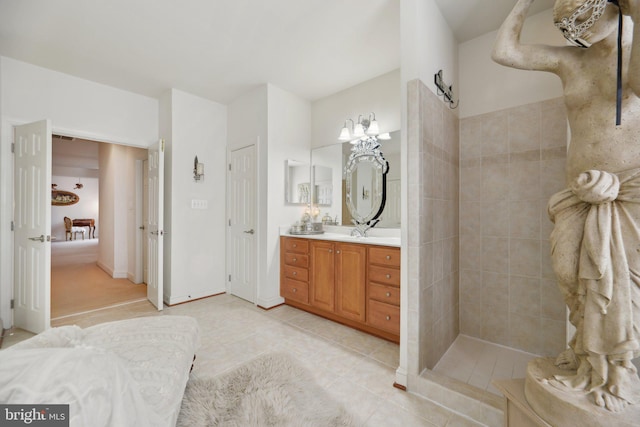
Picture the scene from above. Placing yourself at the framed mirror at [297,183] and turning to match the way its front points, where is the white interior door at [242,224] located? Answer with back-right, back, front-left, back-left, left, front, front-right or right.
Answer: back-right

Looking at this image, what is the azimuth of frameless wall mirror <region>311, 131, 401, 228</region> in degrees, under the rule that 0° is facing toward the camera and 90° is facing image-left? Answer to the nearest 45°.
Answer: approximately 45°

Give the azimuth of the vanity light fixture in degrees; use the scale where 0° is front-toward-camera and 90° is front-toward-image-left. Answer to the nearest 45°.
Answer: approximately 45°

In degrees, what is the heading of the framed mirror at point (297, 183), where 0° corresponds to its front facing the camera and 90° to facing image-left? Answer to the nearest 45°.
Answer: approximately 315°

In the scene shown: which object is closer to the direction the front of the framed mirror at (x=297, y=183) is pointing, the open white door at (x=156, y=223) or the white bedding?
the white bedding

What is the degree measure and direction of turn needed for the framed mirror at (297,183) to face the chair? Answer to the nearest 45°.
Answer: approximately 180°

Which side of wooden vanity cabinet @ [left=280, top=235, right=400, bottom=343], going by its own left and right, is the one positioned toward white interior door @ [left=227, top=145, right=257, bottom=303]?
right
